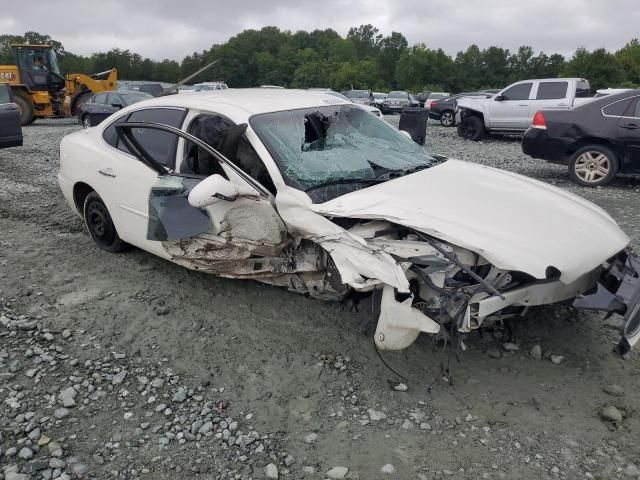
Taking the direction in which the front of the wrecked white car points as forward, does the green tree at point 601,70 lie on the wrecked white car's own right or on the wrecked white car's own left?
on the wrecked white car's own left

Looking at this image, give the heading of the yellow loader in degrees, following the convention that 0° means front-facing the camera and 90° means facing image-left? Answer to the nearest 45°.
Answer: approximately 270°

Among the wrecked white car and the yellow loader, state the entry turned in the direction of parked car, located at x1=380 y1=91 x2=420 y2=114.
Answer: the yellow loader

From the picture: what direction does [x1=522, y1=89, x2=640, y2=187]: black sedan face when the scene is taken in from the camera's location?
facing to the right of the viewer

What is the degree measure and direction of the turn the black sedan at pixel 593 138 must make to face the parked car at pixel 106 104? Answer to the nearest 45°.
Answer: approximately 180°

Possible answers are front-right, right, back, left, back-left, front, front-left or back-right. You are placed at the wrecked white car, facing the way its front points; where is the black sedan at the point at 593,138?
left

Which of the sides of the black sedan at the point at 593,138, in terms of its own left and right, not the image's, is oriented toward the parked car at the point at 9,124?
back

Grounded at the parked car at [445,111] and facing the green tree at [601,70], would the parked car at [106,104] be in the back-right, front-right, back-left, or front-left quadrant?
back-left

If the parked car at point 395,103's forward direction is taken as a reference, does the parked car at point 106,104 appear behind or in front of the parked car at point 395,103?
in front

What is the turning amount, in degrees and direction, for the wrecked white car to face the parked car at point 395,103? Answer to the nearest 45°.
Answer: approximately 135° to its left

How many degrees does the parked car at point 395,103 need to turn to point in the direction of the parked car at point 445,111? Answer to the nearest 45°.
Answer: approximately 45° to its left
